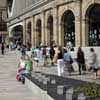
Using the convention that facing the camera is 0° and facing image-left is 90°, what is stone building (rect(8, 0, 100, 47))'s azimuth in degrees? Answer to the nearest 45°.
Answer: approximately 45°
